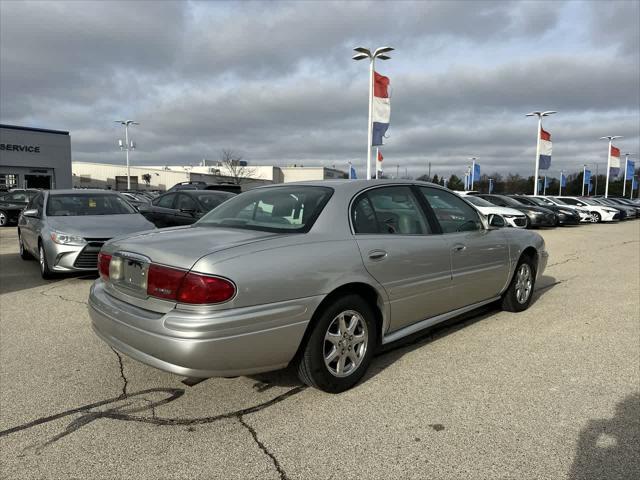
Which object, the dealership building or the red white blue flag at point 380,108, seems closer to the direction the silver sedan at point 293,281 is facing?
the red white blue flag

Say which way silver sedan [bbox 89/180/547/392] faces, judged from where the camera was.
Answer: facing away from the viewer and to the right of the viewer

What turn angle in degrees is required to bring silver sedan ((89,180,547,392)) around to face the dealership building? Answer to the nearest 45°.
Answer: approximately 90° to its left

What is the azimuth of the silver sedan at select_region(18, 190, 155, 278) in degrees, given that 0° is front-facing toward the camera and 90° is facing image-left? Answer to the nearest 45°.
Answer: approximately 315°

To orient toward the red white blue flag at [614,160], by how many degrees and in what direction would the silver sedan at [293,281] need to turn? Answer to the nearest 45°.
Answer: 0° — it already faces it

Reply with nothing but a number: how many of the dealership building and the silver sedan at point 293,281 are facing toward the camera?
1

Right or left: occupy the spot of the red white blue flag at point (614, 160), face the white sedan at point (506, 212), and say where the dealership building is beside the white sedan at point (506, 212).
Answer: right

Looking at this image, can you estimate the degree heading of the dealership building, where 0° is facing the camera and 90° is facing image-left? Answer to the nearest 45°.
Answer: approximately 0°
